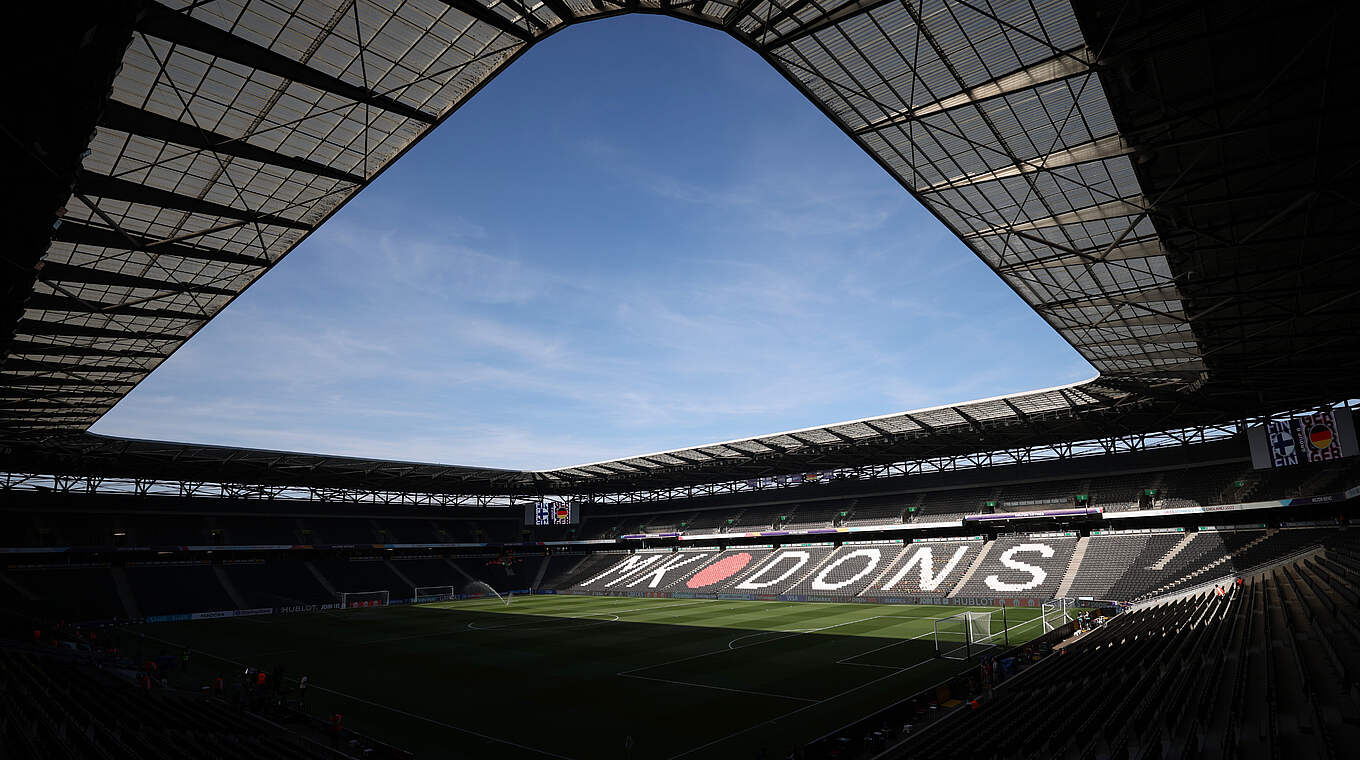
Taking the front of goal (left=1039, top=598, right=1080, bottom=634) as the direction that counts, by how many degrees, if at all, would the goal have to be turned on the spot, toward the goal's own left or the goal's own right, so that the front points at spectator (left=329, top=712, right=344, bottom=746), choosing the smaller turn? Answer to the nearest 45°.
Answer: approximately 90° to the goal's own left

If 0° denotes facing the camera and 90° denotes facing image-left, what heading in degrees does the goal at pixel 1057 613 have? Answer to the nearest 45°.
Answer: approximately 135°

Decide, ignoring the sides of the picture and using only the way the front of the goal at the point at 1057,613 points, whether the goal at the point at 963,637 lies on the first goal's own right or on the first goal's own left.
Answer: on the first goal's own left
